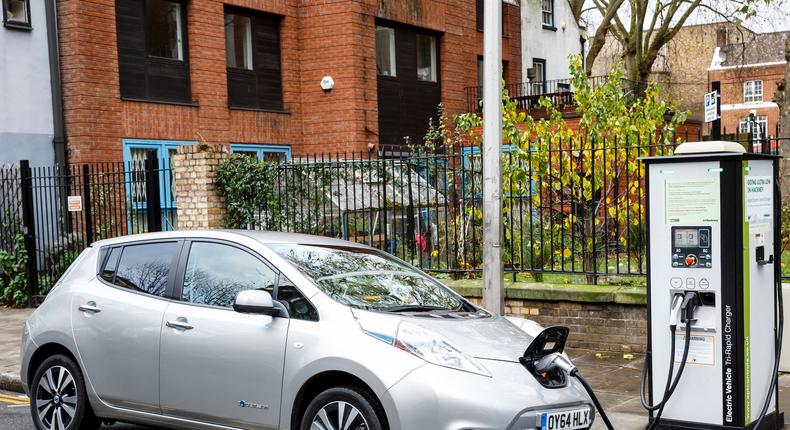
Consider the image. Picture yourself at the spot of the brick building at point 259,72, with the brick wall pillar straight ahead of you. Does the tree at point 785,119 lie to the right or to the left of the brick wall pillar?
left

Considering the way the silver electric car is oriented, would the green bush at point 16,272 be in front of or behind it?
behind

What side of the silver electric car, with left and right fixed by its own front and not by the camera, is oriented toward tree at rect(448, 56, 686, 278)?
left

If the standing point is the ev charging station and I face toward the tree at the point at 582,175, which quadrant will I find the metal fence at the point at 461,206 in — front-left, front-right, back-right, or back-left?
front-left

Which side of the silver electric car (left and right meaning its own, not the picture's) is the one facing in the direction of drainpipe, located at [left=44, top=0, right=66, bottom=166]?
back

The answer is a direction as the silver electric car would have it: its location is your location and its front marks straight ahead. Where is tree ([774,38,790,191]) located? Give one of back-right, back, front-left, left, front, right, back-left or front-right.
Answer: left

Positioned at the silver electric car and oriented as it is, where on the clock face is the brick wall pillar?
The brick wall pillar is roughly at 7 o'clock from the silver electric car.

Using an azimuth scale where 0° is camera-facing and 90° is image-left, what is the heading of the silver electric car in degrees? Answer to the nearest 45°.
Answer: approximately 315°

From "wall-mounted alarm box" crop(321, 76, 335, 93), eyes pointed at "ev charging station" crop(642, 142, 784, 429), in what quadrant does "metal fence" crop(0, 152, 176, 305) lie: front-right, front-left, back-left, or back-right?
front-right

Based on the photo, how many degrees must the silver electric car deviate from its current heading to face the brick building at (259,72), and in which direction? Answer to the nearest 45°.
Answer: approximately 135° to its left

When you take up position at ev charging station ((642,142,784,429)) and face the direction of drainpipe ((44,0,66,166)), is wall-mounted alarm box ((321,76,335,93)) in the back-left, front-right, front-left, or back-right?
front-right

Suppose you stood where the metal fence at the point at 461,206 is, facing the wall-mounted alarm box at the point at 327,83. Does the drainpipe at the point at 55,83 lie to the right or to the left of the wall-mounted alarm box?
left

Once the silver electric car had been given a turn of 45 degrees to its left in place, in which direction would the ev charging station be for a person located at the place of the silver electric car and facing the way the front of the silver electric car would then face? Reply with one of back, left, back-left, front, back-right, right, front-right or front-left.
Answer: front

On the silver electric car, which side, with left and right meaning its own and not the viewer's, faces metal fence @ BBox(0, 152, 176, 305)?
back
